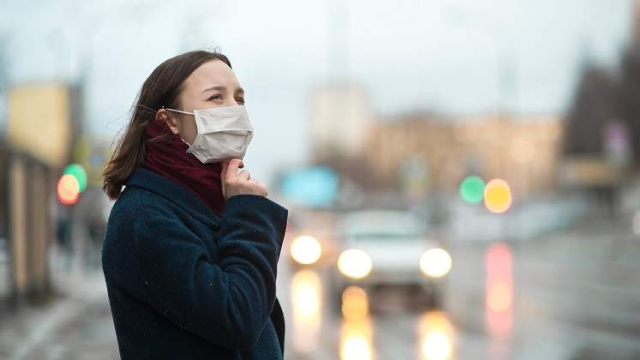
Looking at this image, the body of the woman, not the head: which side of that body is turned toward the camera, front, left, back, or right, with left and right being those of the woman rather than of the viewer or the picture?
right

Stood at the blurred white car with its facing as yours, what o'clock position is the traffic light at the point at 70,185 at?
The traffic light is roughly at 4 o'clock from the blurred white car.

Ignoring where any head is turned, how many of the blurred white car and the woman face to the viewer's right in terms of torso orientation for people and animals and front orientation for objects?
1

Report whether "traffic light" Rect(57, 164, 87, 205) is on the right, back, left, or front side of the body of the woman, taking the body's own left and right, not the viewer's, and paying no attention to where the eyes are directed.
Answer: left

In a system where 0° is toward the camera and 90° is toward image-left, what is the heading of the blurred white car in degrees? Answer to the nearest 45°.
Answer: approximately 0°

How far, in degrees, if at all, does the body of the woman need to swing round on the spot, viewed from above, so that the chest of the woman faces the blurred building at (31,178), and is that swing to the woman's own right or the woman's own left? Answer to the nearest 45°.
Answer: approximately 90° to the woman's own left

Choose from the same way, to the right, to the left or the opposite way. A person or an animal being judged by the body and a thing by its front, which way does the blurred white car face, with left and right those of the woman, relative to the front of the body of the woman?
to the right

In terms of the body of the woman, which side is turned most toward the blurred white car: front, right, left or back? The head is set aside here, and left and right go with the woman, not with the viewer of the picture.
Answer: left
